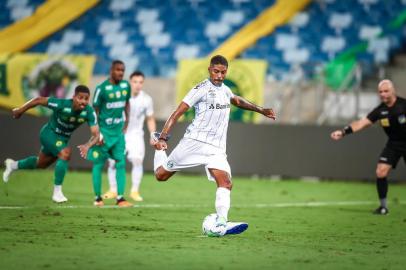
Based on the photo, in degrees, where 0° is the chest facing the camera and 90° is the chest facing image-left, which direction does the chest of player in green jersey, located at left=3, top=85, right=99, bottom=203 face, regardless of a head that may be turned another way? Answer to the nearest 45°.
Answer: approximately 315°

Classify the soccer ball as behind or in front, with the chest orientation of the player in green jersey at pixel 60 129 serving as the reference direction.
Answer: in front

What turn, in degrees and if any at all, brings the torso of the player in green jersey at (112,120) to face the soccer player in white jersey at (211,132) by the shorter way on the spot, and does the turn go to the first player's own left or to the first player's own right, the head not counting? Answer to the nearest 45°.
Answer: approximately 45° to the first player's own right

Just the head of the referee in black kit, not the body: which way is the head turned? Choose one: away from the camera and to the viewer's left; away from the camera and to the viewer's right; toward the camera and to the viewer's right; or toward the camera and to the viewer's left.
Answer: toward the camera and to the viewer's left

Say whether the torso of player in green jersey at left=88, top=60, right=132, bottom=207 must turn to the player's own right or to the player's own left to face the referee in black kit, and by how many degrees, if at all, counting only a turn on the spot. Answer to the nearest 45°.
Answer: approximately 45° to the player's own left

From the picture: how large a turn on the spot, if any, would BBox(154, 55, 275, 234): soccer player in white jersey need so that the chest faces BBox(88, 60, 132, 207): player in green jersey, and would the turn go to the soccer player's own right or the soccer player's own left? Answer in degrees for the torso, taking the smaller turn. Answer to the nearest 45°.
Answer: approximately 180°

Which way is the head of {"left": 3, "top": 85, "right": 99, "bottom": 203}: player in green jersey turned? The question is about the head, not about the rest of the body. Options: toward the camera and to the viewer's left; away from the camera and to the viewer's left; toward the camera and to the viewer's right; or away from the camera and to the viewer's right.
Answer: toward the camera and to the viewer's right

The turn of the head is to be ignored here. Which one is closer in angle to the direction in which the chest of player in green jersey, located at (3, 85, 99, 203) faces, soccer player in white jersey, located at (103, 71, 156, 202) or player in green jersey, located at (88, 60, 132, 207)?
the player in green jersey

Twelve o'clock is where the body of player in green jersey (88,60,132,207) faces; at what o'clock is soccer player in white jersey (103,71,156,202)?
The soccer player in white jersey is roughly at 8 o'clock from the player in green jersey.

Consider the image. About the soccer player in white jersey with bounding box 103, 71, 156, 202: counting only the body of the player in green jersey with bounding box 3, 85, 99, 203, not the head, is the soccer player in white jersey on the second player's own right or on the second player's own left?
on the second player's own left

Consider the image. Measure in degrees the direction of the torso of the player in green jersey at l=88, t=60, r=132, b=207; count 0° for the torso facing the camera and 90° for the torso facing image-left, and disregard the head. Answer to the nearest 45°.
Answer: approximately 315°
